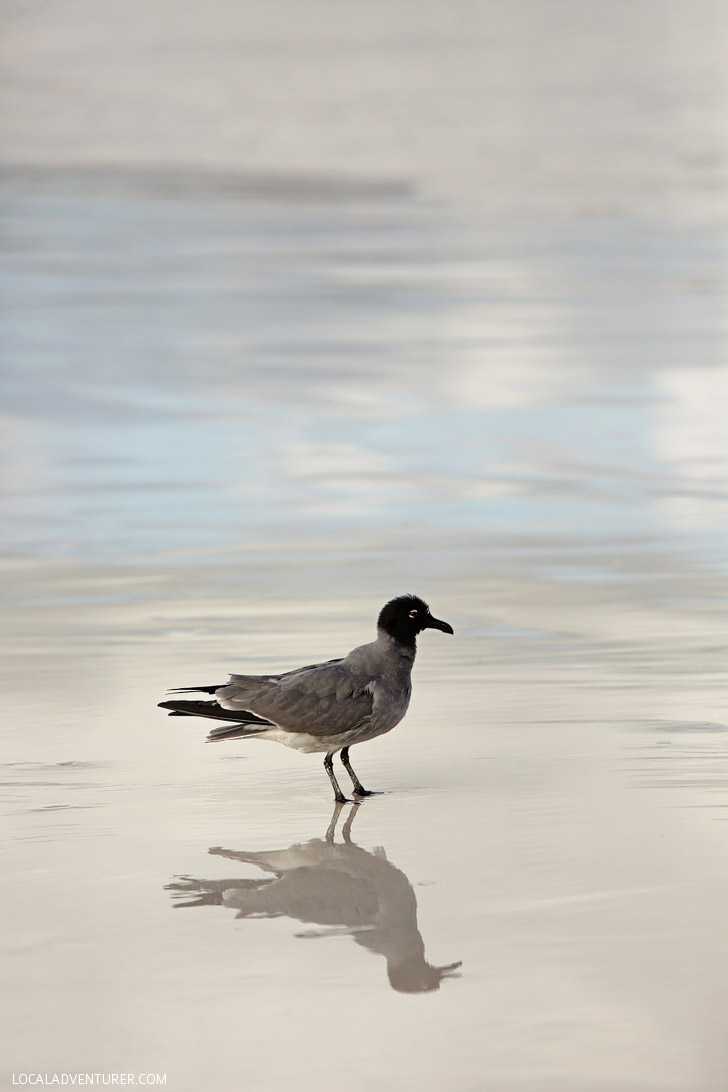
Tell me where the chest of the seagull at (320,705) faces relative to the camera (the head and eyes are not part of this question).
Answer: to the viewer's right
